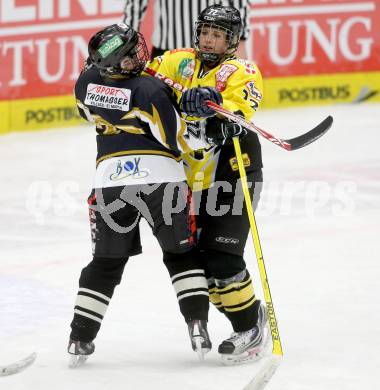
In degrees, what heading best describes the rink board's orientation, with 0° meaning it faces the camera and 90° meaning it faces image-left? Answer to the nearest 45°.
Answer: approximately 0°

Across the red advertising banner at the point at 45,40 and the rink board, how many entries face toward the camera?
2

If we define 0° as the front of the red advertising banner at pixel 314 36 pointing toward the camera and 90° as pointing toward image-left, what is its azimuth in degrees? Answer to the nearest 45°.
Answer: approximately 0°
